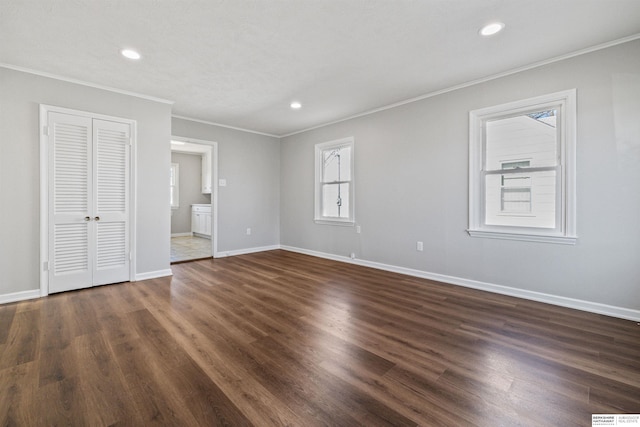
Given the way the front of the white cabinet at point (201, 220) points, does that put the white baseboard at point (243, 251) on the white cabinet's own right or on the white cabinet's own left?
on the white cabinet's own left

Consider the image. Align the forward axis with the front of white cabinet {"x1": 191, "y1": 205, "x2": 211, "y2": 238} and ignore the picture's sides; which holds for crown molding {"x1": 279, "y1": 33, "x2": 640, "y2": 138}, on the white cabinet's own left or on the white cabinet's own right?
on the white cabinet's own left

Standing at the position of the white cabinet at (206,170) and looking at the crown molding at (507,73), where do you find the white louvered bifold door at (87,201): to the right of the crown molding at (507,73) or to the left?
right

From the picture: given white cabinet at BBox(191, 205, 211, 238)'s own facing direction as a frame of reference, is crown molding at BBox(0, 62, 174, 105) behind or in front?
in front

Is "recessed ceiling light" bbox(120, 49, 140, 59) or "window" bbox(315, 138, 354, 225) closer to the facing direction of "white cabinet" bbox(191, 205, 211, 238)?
the recessed ceiling light

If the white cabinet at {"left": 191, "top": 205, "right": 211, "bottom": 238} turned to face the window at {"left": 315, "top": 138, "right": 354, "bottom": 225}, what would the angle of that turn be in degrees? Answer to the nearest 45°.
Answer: approximately 90° to its left

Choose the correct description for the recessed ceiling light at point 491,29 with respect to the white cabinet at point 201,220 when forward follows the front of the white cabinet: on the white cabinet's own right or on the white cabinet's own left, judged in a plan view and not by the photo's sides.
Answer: on the white cabinet's own left

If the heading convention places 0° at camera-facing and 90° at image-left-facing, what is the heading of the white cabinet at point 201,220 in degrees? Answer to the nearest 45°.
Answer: approximately 45°

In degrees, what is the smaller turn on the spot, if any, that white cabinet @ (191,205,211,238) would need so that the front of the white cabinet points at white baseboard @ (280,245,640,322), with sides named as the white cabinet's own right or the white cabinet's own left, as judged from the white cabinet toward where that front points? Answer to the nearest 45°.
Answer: approximately 90° to the white cabinet's own left

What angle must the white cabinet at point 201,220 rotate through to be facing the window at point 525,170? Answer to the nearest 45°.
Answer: approximately 90° to its left
